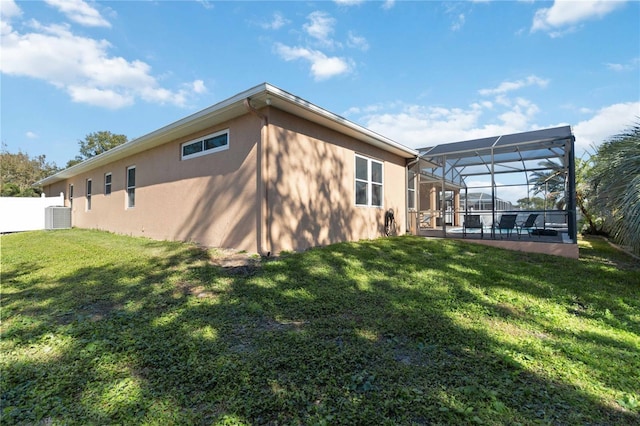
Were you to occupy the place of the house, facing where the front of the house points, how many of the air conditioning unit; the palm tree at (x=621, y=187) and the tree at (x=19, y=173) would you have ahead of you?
2

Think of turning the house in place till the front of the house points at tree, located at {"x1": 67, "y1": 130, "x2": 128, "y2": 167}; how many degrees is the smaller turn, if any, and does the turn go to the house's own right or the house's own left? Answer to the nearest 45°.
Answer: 0° — it already faces it

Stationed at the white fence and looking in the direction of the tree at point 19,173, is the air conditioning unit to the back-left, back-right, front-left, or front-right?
back-right

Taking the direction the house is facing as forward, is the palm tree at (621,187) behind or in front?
behind

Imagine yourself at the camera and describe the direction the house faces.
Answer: facing away from the viewer and to the left of the viewer

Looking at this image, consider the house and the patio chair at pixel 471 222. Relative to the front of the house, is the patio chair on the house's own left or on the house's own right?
on the house's own right

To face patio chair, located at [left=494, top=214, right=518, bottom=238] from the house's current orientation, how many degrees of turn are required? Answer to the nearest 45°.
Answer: approximately 135° to its right

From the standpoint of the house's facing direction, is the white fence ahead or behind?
ahead

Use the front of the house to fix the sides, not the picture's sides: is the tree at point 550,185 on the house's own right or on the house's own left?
on the house's own right

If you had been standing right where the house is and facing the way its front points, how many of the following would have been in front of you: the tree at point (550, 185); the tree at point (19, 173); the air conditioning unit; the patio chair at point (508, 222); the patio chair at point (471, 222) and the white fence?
3

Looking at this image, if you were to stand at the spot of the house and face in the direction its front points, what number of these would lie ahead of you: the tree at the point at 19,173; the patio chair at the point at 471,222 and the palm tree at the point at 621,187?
1

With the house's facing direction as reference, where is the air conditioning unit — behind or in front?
in front

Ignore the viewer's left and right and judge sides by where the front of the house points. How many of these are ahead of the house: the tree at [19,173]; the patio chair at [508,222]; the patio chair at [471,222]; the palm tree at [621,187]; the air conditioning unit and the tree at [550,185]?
2
